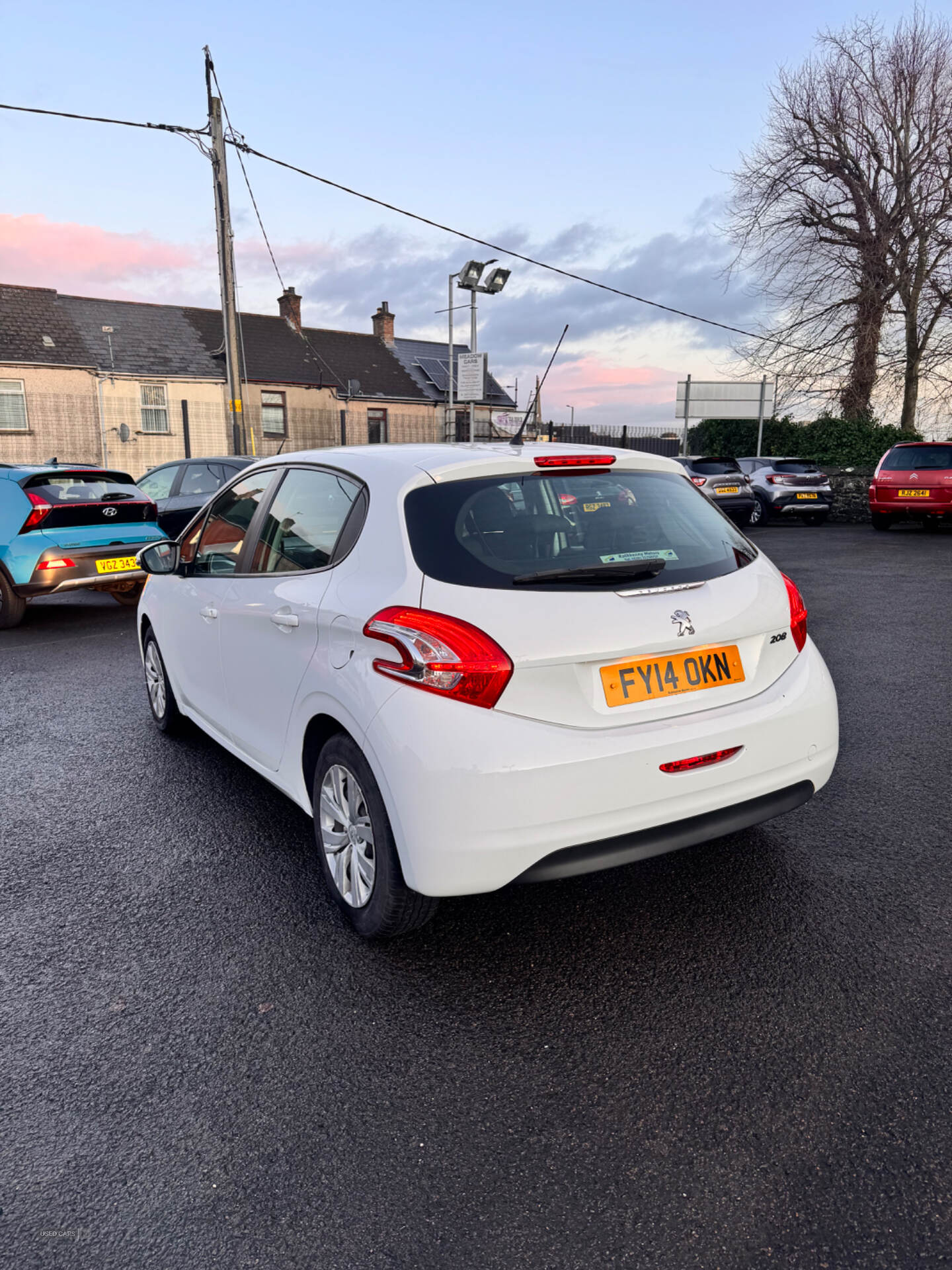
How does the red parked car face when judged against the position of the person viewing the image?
facing away from the viewer

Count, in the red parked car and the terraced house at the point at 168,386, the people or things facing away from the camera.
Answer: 1

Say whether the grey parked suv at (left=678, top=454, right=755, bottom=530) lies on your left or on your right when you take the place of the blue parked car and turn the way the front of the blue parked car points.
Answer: on your right

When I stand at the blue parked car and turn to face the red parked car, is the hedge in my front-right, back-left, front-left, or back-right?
front-left

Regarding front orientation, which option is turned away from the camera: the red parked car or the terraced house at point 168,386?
the red parked car

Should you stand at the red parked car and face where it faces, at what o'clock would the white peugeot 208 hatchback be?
The white peugeot 208 hatchback is roughly at 6 o'clock from the red parked car.

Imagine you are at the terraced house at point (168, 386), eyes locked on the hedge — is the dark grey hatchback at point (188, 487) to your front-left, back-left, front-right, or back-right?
front-right

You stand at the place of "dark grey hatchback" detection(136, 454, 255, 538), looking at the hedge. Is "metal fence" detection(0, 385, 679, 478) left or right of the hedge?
left

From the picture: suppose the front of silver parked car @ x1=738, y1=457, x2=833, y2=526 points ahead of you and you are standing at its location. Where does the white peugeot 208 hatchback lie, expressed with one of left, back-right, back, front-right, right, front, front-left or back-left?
back-left

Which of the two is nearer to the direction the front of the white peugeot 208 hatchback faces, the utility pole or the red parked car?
the utility pole

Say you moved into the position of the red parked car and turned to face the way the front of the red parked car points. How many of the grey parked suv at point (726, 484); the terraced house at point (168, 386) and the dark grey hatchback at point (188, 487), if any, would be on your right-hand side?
0

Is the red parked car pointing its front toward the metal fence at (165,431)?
no

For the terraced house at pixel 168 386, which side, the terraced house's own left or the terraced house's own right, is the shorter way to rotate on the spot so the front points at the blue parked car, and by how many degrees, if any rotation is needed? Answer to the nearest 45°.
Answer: approximately 45° to the terraced house's own right

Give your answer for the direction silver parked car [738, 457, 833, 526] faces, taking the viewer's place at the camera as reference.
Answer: facing away from the viewer and to the left of the viewer

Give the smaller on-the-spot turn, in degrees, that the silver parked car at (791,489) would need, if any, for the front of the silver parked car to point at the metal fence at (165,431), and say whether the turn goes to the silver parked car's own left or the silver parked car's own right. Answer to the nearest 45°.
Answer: approximately 45° to the silver parked car's own left

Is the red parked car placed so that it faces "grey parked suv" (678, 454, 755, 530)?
no

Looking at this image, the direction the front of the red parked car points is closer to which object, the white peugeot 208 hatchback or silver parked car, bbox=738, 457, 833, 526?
the silver parked car
